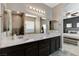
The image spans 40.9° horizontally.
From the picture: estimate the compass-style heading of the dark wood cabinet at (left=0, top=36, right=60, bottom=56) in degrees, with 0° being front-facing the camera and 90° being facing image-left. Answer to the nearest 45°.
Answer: approximately 315°

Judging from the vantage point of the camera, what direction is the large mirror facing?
facing the viewer and to the right of the viewer

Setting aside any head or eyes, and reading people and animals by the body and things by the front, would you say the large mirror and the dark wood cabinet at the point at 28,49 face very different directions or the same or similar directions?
same or similar directions

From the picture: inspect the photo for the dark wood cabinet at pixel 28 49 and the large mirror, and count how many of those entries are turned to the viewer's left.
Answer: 0
